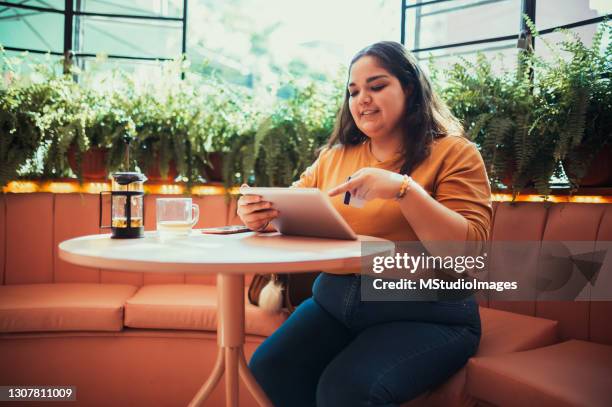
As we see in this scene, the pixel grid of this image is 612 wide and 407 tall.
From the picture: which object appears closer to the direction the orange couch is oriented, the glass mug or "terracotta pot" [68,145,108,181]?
the glass mug

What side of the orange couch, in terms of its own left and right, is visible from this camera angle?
front

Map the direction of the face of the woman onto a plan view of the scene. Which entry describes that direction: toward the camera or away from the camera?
toward the camera

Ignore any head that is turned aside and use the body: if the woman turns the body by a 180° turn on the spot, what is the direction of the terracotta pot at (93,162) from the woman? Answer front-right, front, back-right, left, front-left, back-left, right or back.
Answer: left

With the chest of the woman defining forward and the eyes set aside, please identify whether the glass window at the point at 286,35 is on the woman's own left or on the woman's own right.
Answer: on the woman's own right

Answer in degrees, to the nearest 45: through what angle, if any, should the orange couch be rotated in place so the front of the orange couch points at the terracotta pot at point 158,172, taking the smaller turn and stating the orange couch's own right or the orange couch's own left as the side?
approximately 180°

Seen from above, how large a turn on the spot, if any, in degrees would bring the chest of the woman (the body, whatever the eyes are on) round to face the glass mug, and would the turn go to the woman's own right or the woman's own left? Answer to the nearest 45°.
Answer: approximately 45° to the woman's own right

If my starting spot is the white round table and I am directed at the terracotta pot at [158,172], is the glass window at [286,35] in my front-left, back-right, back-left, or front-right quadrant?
front-right

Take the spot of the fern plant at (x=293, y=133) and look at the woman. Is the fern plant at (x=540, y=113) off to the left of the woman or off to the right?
left

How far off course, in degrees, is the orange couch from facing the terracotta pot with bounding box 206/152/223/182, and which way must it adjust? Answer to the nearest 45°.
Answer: approximately 180°

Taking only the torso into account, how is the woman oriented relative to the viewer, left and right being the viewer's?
facing the viewer and to the left of the viewer
